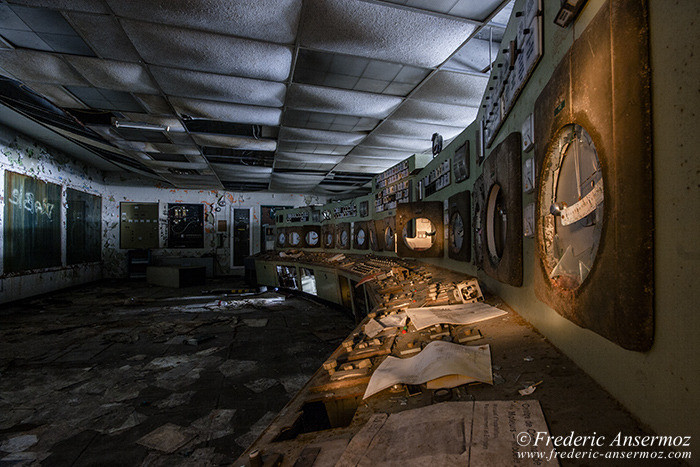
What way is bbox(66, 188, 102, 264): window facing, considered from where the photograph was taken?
facing the viewer and to the right of the viewer

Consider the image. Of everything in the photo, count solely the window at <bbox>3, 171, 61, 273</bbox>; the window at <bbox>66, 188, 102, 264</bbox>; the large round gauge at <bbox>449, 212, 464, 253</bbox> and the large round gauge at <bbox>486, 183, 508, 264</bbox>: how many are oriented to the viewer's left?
2

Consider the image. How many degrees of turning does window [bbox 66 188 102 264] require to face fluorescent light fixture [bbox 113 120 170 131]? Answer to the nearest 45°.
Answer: approximately 45° to its right

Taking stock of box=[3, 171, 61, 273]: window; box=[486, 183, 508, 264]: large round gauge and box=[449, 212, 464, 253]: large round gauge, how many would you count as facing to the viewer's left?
2

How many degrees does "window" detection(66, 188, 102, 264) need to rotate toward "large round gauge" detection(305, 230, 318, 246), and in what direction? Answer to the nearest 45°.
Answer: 0° — it already faces it

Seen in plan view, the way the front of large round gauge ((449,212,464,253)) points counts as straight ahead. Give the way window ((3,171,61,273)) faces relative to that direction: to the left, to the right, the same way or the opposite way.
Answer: the opposite way

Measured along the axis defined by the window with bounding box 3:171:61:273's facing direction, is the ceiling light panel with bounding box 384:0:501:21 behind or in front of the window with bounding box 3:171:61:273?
in front

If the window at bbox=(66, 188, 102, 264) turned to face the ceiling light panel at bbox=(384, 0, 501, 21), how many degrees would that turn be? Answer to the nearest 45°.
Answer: approximately 45° to its right

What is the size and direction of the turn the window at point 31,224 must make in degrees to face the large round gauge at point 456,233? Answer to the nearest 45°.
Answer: approximately 45° to its right

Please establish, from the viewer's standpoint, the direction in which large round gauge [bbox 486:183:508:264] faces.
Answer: facing to the left of the viewer

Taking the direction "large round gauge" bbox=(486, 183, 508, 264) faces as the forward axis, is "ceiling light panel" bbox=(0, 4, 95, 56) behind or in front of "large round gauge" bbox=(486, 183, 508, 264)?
in front

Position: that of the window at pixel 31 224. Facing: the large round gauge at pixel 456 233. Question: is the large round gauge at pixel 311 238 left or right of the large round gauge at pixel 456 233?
left
